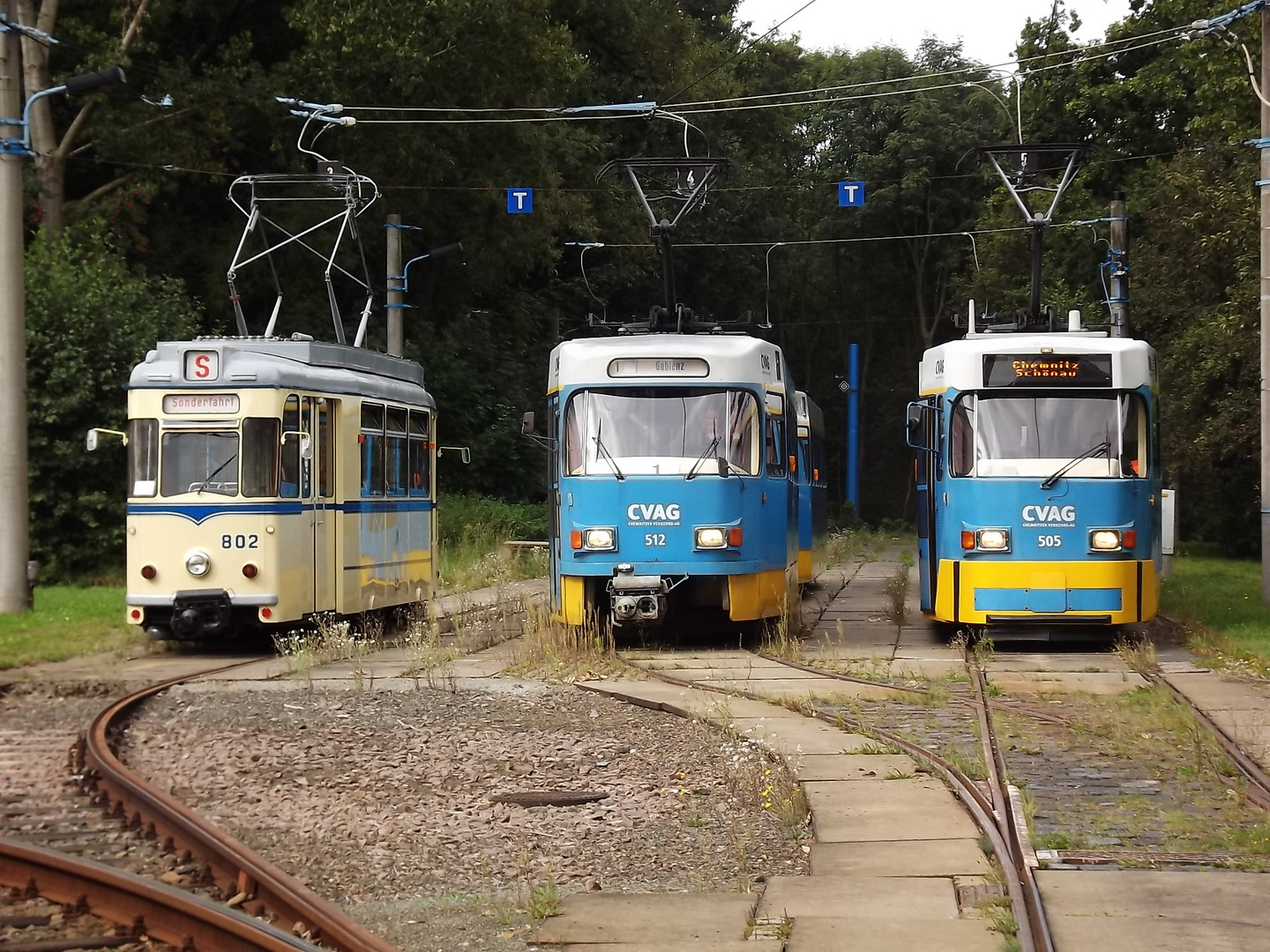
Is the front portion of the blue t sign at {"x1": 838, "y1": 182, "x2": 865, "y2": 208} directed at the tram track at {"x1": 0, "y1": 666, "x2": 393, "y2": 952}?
yes

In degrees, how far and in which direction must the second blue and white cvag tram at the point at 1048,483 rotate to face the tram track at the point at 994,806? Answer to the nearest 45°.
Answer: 0° — it already faces it

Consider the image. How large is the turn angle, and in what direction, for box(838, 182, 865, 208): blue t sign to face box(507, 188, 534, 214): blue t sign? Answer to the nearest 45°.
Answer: approximately 90° to its right

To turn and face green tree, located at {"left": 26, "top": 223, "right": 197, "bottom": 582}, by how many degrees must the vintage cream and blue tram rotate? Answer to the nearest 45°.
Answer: approximately 135° to its right

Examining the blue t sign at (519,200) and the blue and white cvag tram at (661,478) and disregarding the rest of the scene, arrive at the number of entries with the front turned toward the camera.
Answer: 2

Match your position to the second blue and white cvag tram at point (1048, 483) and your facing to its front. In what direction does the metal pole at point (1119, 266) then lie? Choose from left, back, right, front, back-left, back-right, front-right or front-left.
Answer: back

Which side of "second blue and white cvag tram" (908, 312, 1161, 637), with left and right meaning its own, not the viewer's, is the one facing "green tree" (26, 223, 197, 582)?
right

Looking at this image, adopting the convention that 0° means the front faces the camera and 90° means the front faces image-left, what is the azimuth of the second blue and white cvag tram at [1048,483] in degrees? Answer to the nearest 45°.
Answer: approximately 0°
